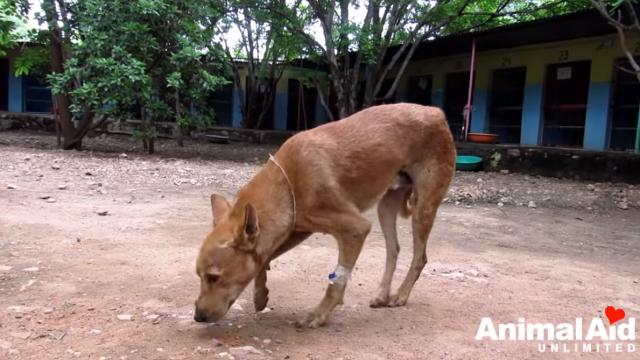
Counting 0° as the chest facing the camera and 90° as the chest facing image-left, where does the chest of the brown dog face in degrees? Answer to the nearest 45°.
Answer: approximately 45°

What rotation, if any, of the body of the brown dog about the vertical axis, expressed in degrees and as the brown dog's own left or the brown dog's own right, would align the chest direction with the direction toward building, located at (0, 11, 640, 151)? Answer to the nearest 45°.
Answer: approximately 180°

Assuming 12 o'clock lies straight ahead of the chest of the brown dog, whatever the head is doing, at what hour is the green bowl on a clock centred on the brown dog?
The green bowl is roughly at 5 o'clock from the brown dog.
